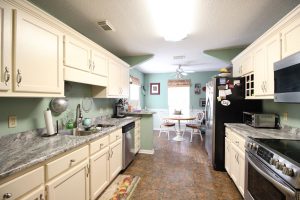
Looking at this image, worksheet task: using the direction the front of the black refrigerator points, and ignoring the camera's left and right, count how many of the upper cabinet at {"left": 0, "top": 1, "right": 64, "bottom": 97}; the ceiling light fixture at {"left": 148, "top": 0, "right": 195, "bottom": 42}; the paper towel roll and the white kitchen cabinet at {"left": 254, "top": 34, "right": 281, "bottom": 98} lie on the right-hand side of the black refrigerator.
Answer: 0

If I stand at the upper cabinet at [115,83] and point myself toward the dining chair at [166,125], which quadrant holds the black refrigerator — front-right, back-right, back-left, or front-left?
front-right

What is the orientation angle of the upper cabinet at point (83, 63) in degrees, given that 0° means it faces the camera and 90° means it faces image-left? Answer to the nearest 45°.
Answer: approximately 315°

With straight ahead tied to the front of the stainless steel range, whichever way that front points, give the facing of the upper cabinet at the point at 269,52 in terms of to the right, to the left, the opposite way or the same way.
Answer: the same way

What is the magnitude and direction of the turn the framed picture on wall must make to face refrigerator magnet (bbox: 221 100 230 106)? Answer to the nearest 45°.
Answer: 0° — it already faces it

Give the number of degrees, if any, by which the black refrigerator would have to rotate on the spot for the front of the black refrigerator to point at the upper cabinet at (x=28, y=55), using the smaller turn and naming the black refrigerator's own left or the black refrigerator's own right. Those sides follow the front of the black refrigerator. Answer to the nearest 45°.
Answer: approximately 45° to the black refrigerator's own left

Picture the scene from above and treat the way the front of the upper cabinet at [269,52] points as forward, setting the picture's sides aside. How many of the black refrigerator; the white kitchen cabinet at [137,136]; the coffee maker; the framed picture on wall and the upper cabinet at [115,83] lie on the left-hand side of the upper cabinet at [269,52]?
0

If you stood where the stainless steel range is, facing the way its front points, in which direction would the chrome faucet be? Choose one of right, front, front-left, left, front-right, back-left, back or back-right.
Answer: front-right

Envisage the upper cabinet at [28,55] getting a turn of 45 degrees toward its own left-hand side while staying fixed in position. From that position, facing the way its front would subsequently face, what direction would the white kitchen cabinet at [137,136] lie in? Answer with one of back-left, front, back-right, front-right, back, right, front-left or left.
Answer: front-left

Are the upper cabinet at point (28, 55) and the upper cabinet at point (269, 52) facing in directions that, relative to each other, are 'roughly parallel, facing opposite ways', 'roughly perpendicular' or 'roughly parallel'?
roughly parallel, facing opposite ways

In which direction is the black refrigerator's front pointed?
to the viewer's left

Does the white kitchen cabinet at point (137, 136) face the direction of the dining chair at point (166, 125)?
no

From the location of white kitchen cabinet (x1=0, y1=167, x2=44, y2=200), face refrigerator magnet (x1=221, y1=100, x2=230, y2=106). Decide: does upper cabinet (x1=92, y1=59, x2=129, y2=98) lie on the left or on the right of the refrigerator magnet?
left

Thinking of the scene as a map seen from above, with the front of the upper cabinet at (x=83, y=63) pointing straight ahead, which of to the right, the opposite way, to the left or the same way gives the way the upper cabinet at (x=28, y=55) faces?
the same way

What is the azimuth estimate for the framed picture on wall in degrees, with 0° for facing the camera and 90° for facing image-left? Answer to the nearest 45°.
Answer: approximately 0°

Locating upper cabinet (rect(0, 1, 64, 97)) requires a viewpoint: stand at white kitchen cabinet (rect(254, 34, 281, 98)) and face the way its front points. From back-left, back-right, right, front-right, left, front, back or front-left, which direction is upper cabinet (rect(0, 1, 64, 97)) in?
front

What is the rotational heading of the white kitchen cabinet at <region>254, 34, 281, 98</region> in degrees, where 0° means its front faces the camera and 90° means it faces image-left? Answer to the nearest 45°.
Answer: approximately 45°

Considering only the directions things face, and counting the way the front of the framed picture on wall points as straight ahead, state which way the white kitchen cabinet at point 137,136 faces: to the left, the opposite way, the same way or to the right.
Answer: to the left

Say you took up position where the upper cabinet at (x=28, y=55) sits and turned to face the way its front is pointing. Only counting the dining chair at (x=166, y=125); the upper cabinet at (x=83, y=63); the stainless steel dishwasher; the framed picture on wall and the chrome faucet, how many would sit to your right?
0

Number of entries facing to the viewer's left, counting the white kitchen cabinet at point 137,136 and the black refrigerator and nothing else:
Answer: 1

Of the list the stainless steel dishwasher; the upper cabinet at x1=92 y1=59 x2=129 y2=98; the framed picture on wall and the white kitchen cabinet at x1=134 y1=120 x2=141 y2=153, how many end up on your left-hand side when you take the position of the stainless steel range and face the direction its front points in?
0

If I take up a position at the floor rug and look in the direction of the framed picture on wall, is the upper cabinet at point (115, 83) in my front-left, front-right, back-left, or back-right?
front-left

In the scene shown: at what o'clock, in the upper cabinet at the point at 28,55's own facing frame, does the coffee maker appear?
The coffee maker is roughly at 9 o'clock from the upper cabinet.

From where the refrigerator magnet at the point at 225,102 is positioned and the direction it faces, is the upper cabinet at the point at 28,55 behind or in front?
in front
